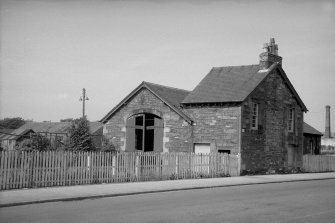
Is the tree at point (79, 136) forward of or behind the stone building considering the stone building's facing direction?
forward

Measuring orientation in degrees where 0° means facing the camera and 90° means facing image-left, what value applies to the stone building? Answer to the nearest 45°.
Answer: approximately 45°

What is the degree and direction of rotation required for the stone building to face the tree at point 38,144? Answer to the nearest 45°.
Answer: approximately 45° to its right

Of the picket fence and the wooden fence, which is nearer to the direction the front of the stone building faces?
the picket fence

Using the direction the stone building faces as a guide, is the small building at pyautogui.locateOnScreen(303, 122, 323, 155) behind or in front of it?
behind
